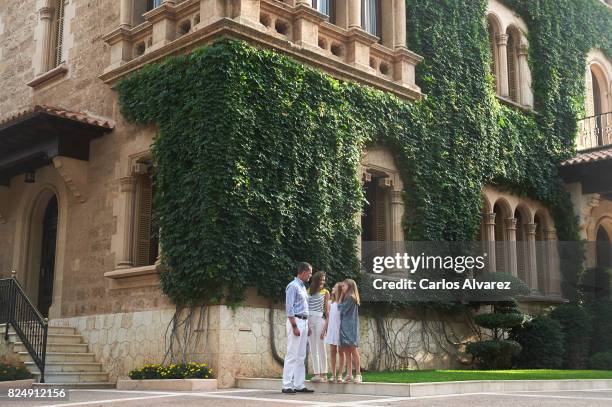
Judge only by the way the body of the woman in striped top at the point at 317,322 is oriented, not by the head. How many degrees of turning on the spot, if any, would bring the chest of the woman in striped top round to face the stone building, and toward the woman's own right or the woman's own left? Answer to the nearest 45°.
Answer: approximately 135° to the woman's own right

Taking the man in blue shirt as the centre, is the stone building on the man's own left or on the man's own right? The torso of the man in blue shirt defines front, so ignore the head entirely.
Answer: on the man's own left

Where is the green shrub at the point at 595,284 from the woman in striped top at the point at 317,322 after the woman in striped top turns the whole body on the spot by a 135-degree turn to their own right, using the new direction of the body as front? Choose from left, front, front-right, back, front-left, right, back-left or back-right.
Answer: right

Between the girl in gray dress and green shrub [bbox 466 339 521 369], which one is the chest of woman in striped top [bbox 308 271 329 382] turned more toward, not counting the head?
the girl in gray dress

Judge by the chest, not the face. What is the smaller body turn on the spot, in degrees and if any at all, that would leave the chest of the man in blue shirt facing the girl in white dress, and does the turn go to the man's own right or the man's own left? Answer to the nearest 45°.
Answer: approximately 45° to the man's own left

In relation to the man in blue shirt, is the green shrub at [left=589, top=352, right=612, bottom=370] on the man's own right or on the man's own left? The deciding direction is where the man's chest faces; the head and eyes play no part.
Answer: on the man's own left

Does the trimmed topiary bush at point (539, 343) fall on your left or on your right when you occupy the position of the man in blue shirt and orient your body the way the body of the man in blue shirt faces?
on your left

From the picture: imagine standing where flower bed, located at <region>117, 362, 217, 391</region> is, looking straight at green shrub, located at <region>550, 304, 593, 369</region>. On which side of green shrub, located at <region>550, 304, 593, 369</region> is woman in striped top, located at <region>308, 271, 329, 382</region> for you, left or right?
right

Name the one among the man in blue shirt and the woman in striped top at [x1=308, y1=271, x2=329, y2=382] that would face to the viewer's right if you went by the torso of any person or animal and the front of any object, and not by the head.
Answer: the man in blue shirt

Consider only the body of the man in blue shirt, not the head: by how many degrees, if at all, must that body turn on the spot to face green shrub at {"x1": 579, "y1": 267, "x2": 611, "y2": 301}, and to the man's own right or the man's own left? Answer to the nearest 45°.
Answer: approximately 45° to the man's own left

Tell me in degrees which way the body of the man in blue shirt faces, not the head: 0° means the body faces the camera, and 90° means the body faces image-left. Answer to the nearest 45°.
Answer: approximately 270°

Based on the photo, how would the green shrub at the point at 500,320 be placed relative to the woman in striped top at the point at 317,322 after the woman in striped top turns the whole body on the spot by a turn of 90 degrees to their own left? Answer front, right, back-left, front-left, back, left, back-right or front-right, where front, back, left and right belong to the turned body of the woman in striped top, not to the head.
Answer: front-left
